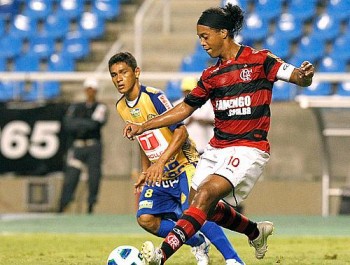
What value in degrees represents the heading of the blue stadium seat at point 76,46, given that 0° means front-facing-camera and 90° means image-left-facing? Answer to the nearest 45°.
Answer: approximately 0°

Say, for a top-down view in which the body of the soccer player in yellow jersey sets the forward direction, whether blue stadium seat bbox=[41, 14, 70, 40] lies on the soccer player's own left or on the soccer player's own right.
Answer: on the soccer player's own right

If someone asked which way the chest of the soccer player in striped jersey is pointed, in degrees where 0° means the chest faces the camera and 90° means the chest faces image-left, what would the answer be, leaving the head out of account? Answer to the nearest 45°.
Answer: approximately 45°

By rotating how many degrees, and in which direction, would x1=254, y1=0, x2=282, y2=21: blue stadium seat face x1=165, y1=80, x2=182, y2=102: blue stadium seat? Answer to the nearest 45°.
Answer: approximately 45° to its right
